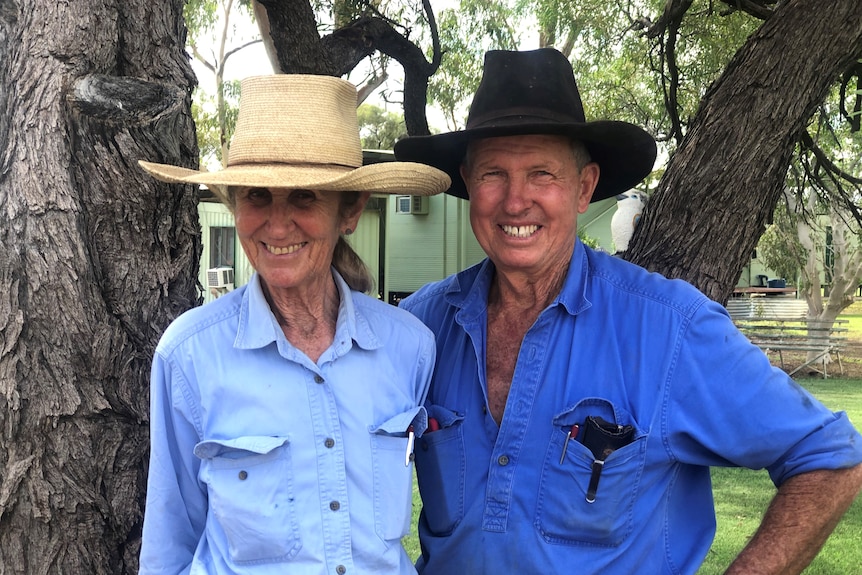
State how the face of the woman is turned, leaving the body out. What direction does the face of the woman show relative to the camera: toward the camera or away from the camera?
toward the camera

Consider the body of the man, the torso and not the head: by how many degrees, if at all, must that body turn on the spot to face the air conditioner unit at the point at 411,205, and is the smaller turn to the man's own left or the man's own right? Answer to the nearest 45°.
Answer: approximately 135° to the man's own right

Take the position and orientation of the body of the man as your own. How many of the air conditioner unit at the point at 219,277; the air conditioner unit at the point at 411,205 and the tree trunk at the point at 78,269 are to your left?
0

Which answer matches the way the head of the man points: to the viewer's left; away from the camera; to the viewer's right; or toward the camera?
toward the camera

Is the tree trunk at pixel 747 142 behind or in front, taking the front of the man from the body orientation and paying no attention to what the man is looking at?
behind

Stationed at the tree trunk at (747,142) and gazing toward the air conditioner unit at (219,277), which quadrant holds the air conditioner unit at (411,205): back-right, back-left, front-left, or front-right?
front-right

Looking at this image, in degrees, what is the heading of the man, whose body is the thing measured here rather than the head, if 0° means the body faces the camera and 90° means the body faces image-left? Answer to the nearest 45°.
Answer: approximately 45°

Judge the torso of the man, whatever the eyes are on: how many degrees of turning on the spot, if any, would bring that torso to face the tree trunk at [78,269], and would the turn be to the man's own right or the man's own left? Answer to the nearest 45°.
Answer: approximately 45° to the man's own right

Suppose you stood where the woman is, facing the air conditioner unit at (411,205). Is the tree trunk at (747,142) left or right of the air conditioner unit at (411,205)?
right

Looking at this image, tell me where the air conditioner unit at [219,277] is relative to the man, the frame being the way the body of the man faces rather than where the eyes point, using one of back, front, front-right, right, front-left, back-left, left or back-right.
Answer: right

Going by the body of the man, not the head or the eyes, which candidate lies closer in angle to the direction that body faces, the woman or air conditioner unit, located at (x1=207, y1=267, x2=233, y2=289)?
the woman

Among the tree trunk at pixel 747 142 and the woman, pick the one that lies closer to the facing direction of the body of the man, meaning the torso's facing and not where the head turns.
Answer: the woman
